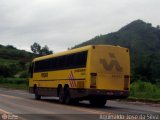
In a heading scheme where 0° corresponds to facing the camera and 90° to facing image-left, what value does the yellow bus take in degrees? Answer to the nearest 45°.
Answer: approximately 135°
